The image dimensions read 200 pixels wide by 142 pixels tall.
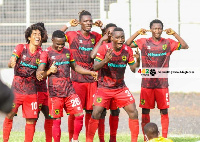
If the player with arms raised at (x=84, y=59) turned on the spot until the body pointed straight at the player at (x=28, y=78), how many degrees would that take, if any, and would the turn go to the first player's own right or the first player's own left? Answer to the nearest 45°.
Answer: approximately 45° to the first player's own right

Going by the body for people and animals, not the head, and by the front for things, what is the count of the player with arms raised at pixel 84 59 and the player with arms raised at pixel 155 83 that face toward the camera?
2

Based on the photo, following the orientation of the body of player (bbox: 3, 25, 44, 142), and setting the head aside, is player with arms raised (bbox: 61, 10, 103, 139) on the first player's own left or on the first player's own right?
on the first player's own left

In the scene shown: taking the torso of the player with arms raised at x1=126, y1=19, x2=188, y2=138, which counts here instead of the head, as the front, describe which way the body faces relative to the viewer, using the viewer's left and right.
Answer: facing the viewer

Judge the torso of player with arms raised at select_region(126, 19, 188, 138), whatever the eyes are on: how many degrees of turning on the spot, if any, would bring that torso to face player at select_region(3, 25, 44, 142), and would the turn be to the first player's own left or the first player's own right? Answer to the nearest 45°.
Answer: approximately 45° to the first player's own right

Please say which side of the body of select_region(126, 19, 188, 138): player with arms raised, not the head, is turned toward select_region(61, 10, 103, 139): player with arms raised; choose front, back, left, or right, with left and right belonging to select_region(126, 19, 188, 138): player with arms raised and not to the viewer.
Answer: right

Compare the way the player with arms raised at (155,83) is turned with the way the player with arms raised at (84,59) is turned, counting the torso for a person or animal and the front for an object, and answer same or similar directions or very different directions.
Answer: same or similar directions

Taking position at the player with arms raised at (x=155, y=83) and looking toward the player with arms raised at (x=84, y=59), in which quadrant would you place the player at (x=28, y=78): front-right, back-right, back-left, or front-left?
front-left

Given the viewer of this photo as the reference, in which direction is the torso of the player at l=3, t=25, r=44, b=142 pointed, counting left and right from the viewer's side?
facing the viewer and to the right of the viewer

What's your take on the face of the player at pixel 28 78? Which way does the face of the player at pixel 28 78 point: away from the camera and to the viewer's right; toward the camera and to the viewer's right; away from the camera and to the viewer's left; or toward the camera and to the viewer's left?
toward the camera and to the viewer's right

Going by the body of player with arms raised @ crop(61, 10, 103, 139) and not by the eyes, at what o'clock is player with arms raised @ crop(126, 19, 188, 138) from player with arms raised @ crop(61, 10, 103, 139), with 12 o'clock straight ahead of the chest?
player with arms raised @ crop(126, 19, 188, 138) is roughly at 9 o'clock from player with arms raised @ crop(61, 10, 103, 139).

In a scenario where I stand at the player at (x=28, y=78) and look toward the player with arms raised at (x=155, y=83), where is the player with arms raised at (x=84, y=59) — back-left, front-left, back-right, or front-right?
front-left
